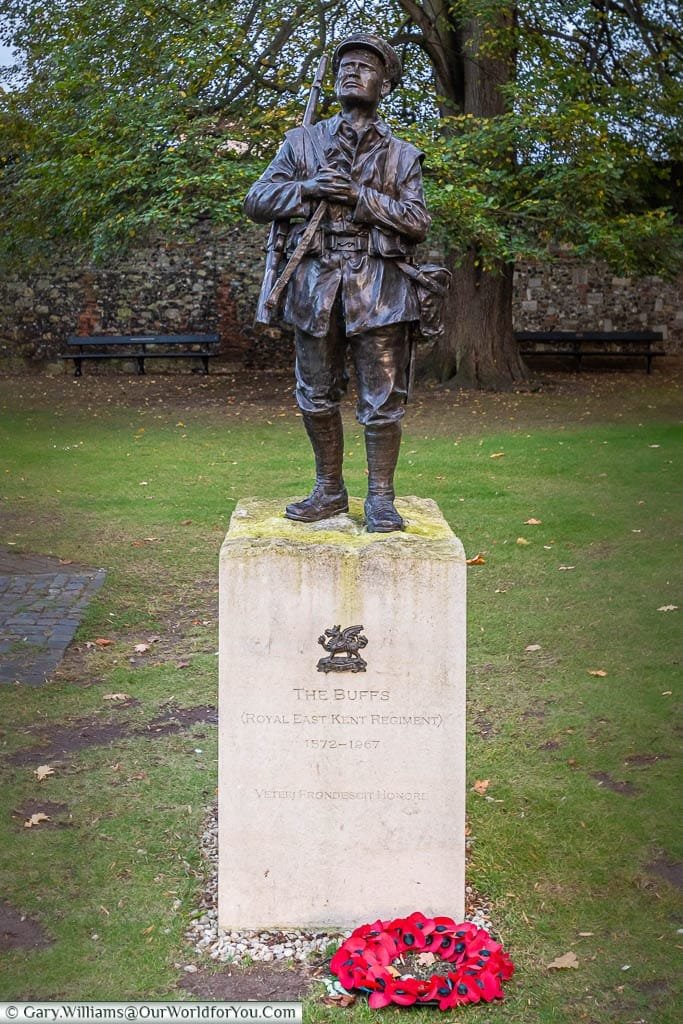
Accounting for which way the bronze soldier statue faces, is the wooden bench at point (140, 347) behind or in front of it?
behind

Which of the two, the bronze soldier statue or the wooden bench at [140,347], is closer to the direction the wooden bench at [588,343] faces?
the bronze soldier statue

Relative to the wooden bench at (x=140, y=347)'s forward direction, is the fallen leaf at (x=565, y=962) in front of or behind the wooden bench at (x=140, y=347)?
in front

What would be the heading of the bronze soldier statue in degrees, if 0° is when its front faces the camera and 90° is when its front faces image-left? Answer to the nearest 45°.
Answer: approximately 0°

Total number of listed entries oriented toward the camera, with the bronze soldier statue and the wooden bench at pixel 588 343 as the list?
2

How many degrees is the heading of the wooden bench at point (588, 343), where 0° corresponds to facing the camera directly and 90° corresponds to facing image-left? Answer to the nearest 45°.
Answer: approximately 0°

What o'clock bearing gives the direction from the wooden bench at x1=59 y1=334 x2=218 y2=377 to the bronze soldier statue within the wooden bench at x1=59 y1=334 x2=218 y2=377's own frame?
The bronze soldier statue is roughly at 12 o'clock from the wooden bench.

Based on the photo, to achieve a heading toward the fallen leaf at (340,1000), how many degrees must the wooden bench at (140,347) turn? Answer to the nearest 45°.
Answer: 0° — it already faces it

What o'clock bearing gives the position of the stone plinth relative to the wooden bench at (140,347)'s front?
The stone plinth is roughly at 12 o'clock from the wooden bench.
